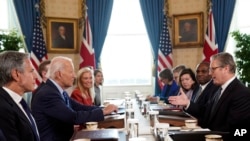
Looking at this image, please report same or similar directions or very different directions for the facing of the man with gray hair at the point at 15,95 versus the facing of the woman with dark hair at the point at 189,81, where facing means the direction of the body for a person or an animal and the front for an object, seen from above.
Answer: very different directions

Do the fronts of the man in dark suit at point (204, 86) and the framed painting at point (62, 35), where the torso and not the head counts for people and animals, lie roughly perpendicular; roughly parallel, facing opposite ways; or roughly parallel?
roughly perpendicular

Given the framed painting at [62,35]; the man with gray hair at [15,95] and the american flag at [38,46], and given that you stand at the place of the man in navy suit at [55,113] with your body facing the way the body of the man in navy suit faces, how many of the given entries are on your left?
2

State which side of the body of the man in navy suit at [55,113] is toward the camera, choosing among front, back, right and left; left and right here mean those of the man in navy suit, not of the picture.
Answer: right

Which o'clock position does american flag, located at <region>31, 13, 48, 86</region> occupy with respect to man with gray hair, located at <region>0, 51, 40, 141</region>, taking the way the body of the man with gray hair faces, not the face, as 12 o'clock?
The american flag is roughly at 9 o'clock from the man with gray hair.

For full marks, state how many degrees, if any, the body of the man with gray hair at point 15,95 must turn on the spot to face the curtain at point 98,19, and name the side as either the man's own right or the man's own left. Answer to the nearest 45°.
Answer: approximately 90° to the man's own left

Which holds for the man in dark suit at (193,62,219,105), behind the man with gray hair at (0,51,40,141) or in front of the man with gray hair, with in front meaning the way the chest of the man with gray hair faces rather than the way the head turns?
in front

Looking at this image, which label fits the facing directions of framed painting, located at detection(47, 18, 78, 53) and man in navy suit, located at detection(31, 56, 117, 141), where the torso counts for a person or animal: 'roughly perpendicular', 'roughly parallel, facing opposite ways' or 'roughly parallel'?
roughly perpendicular

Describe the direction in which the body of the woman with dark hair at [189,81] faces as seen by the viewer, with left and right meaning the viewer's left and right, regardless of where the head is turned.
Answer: facing the viewer and to the left of the viewer

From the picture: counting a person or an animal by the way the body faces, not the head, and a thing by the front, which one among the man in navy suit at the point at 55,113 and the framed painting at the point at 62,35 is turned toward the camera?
the framed painting

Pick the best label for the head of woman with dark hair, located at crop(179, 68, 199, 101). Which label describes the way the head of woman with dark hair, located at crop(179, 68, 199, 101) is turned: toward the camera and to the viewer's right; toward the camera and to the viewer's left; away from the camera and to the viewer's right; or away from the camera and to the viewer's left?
toward the camera and to the viewer's left

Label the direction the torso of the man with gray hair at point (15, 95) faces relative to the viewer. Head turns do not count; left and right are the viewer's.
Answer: facing to the right of the viewer

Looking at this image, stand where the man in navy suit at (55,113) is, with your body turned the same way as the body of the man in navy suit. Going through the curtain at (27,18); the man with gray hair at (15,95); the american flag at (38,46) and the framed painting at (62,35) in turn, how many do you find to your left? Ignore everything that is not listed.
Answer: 3

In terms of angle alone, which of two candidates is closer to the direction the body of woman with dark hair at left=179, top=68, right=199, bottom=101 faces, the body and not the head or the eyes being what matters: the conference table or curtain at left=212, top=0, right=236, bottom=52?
the conference table

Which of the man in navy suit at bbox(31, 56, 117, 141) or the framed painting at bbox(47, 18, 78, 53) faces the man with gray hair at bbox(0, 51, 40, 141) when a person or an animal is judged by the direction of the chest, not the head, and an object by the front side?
the framed painting

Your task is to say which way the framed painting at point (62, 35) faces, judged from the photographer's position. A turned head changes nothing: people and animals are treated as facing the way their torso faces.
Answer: facing the viewer

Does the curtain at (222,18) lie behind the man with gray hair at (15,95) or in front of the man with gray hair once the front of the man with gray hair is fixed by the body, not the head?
in front
